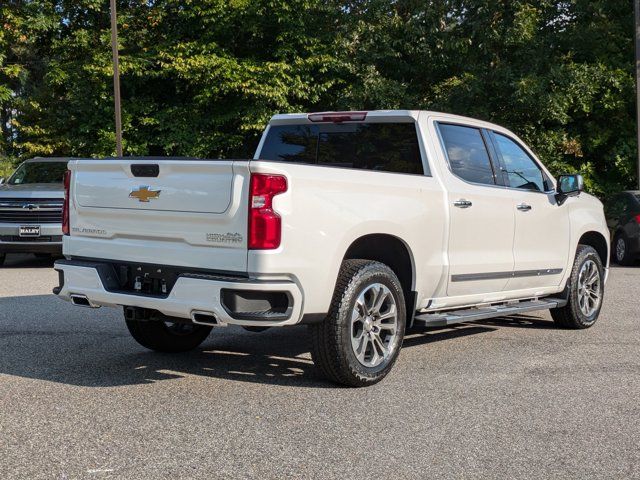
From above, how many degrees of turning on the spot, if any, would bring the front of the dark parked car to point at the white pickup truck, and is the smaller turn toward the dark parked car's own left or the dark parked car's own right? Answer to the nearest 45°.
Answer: approximately 135° to the dark parked car's own left

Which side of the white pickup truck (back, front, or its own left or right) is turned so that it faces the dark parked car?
front

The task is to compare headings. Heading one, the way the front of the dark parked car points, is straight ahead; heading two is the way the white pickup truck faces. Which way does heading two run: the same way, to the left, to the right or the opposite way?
to the right

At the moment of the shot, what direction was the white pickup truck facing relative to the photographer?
facing away from the viewer and to the right of the viewer

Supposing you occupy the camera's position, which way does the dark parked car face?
facing away from the viewer and to the left of the viewer

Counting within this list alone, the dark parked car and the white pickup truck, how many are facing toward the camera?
0
